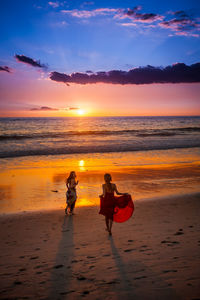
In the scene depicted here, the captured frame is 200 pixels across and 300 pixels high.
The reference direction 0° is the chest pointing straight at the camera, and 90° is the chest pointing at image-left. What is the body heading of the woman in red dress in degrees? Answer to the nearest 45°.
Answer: approximately 180°
